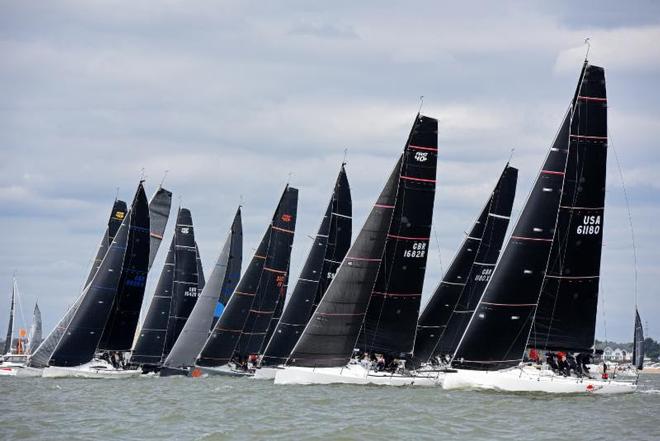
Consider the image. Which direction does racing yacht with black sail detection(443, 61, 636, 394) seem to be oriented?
to the viewer's left
